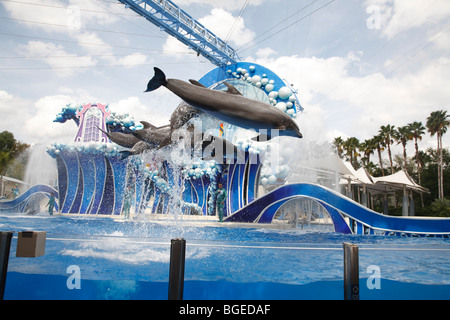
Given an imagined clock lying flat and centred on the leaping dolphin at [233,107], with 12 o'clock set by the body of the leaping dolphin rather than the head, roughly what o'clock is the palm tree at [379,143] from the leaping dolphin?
The palm tree is roughly at 10 o'clock from the leaping dolphin.

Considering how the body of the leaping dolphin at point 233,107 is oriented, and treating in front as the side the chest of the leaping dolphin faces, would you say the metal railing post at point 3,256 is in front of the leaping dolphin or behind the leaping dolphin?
behind

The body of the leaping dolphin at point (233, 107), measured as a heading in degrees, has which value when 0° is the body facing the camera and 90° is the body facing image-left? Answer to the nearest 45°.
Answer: approximately 270°

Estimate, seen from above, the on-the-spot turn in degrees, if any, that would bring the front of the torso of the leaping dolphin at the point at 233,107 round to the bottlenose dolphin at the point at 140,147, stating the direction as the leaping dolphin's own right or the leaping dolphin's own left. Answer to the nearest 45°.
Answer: approximately 135° to the leaping dolphin's own left
